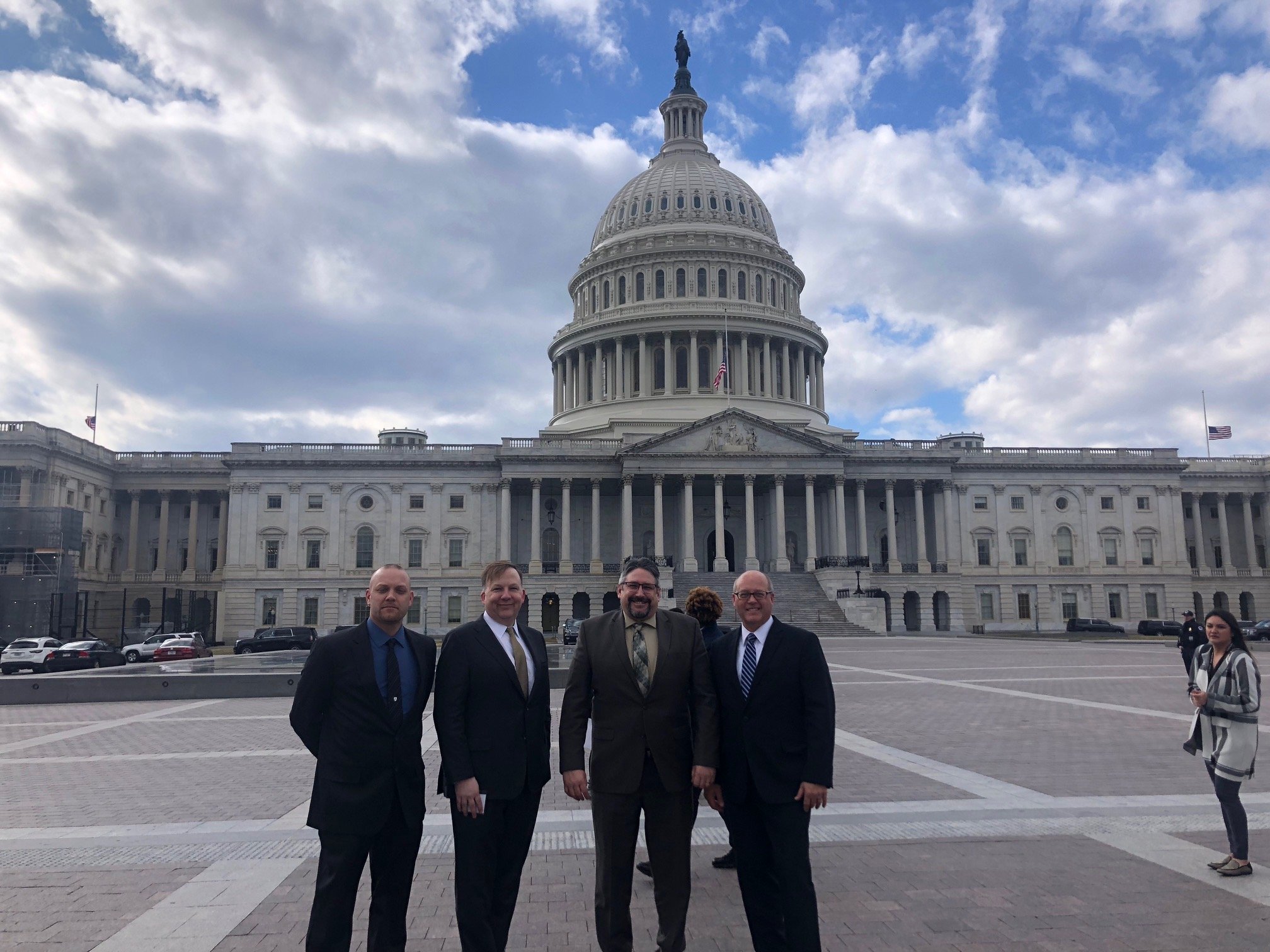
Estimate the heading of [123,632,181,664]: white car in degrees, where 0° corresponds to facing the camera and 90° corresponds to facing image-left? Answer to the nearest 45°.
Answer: approximately 90°

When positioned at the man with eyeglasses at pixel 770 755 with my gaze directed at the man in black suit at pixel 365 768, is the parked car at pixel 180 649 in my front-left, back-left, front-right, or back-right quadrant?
front-right

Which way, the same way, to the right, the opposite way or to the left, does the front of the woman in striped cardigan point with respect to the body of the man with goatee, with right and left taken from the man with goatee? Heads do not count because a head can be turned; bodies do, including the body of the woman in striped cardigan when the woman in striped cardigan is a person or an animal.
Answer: to the right

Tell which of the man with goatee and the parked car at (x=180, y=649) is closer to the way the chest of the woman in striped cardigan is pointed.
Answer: the man with goatee

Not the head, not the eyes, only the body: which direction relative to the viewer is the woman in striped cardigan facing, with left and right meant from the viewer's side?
facing the viewer and to the left of the viewer

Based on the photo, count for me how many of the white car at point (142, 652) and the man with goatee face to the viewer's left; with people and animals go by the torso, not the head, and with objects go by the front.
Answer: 1

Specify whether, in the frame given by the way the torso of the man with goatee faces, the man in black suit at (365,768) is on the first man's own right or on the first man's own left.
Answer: on the first man's own right

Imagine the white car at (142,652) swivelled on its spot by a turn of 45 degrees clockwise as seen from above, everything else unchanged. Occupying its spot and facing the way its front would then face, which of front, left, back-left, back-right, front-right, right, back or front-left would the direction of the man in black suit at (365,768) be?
back-left

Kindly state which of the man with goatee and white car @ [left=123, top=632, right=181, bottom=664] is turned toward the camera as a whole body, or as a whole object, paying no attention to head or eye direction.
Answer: the man with goatee

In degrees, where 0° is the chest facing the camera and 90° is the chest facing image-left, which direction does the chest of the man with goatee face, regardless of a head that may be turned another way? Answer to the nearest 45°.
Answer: approximately 0°

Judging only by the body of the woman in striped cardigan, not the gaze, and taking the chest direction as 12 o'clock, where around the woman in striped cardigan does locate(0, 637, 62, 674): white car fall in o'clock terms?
The white car is roughly at 2 o'clock from the woman in striped cardigan.

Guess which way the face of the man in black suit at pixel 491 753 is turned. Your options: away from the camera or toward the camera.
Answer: toward the camera

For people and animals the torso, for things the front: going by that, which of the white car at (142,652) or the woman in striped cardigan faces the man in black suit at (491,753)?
the woman in striped cardigan
